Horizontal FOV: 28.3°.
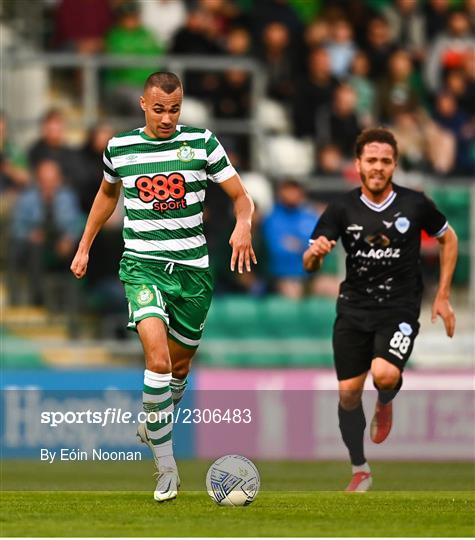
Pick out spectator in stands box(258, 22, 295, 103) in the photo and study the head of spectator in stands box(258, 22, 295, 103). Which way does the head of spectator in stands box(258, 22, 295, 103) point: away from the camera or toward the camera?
toward the camera

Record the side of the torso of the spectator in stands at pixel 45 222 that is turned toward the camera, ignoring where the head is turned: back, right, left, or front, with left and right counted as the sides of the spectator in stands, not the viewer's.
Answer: front

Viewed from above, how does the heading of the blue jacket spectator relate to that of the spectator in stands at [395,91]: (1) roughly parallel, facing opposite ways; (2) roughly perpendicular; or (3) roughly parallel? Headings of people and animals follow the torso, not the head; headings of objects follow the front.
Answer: roughly parallel

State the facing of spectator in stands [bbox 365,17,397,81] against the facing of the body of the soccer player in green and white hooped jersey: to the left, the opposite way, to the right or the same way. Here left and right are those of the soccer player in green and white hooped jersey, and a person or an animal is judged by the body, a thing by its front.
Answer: the same way

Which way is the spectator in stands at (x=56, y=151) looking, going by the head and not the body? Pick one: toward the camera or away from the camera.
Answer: toward the camera

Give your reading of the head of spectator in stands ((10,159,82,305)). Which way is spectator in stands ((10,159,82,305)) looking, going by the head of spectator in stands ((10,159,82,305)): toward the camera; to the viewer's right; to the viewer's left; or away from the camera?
toward the camera

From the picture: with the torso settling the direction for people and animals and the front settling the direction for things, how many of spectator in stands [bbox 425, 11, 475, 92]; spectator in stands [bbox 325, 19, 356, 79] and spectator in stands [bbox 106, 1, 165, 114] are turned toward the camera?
3

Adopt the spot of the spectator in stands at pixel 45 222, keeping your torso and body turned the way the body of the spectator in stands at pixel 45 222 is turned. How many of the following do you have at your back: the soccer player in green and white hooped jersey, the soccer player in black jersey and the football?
0

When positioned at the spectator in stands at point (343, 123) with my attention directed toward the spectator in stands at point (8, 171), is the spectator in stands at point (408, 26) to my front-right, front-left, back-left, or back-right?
back-right

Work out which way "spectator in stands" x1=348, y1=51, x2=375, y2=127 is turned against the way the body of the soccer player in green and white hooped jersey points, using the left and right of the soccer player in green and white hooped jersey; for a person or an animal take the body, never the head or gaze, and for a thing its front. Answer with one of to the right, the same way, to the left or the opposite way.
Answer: the same way

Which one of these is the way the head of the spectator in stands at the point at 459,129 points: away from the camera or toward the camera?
toward the camera

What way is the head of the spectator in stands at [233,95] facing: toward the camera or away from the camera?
toward the camera

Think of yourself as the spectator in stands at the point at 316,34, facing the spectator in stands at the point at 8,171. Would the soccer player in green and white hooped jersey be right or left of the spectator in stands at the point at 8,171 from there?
left

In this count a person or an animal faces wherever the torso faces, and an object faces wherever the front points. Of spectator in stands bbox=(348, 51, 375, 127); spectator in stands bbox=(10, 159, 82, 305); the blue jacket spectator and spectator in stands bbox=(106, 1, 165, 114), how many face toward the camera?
4

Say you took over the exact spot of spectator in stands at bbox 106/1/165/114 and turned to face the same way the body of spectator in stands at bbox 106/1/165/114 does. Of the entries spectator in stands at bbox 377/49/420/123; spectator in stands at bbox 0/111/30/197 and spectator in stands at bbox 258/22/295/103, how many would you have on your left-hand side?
2

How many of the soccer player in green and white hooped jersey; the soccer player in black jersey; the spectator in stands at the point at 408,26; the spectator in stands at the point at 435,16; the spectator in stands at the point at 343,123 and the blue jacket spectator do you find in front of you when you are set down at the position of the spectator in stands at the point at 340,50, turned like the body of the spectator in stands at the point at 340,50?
4

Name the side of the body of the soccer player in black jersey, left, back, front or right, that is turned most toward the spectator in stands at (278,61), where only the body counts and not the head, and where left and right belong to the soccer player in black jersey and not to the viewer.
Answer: back

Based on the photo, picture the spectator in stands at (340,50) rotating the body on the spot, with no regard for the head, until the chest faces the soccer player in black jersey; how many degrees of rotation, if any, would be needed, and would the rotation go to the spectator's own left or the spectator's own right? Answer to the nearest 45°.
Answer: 0° — they already face them

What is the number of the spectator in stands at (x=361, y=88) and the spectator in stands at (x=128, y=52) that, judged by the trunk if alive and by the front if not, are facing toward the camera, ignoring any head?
2

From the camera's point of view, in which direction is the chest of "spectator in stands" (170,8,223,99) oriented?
toward the camera

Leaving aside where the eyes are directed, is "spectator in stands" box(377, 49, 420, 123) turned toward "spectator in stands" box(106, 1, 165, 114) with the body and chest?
no
